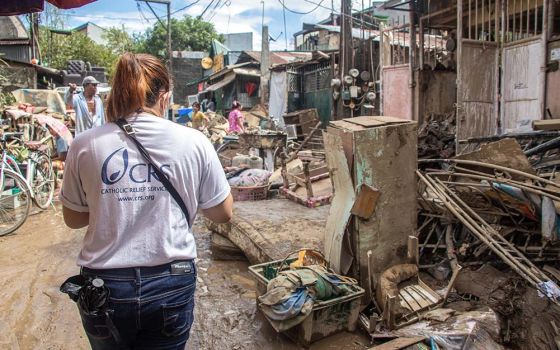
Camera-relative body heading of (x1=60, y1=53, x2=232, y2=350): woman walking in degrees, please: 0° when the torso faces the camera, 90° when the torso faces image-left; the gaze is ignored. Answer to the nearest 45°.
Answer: approximately 180°

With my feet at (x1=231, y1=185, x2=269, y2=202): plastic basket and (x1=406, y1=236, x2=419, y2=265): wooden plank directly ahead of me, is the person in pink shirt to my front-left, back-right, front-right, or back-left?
back-left

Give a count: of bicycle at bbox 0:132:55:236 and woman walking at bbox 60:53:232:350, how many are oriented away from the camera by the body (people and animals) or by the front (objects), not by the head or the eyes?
1

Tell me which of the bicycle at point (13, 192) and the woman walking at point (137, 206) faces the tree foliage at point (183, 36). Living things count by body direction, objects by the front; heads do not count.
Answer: the woman walking

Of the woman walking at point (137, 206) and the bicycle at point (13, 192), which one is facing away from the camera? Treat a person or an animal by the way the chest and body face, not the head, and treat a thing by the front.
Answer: the woman walking
